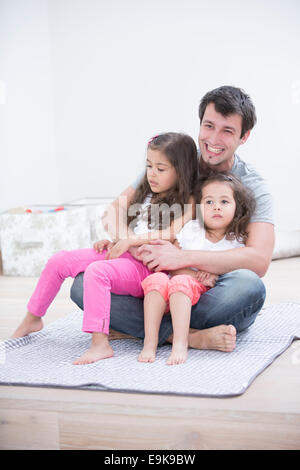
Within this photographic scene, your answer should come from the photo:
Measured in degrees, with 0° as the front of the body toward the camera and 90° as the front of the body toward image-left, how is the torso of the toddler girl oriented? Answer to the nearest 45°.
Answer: approximately 45°

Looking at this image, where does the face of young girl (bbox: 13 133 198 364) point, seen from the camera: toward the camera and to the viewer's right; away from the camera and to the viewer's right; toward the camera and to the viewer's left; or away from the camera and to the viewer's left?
toward the camera and to the viewer's left

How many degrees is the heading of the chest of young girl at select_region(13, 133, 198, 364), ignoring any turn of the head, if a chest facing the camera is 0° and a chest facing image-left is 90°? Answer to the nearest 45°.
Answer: approximately 45°

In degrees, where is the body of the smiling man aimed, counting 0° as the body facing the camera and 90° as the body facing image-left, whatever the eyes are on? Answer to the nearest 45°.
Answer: approximately 45°

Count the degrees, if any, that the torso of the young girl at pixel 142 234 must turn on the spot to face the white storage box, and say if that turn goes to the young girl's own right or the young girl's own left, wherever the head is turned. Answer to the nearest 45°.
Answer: approximately 135° to the young girl's own right

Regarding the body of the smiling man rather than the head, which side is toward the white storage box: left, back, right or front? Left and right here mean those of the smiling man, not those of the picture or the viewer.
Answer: right
